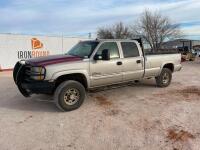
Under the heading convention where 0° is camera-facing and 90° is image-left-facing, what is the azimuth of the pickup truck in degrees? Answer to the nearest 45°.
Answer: approximately 45°

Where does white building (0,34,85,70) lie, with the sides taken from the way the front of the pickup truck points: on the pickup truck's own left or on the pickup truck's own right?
on the pickup truck's own right
